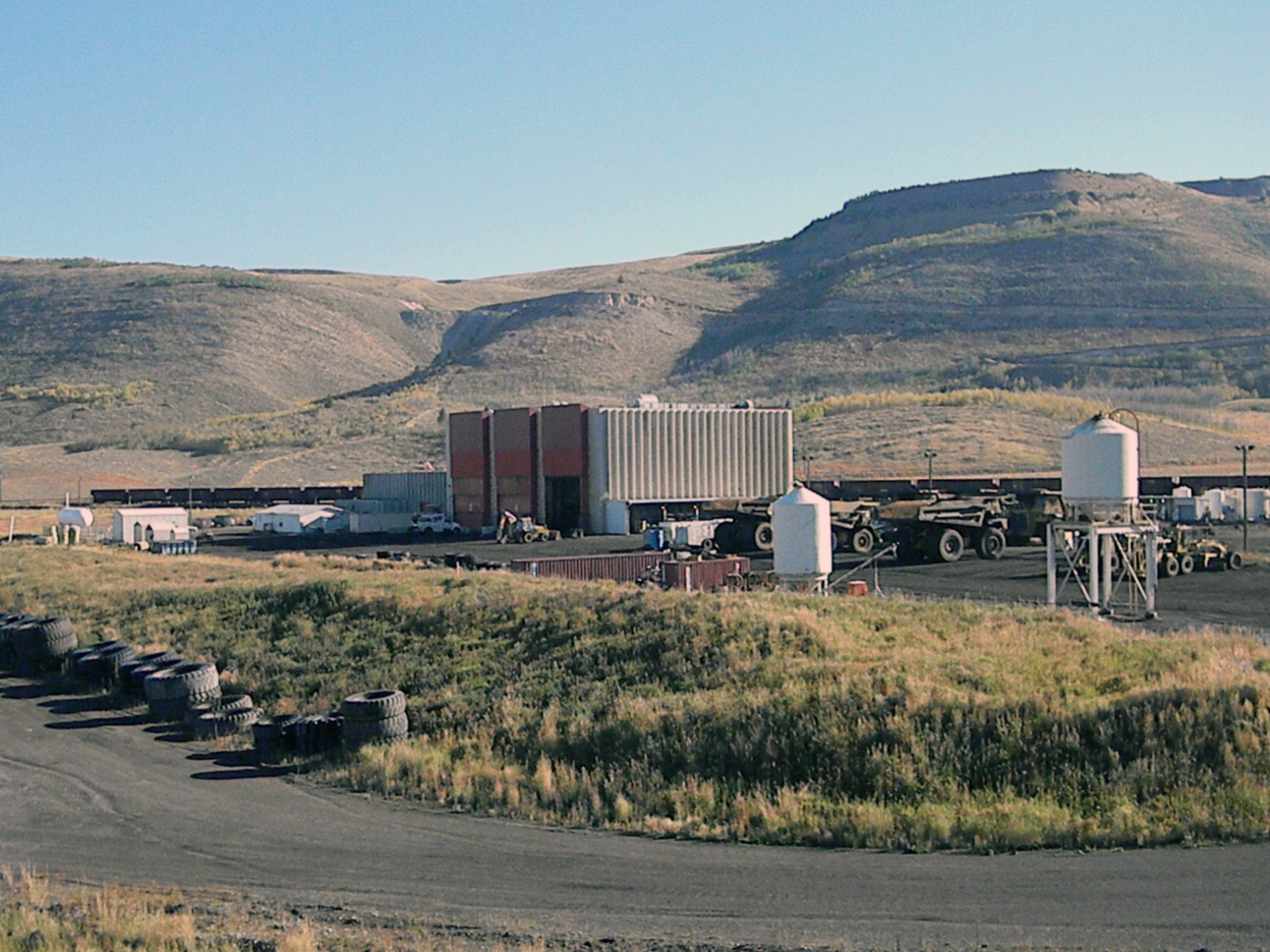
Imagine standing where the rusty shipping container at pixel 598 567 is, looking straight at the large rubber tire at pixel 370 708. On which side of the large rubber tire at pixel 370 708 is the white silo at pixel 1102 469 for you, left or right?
left

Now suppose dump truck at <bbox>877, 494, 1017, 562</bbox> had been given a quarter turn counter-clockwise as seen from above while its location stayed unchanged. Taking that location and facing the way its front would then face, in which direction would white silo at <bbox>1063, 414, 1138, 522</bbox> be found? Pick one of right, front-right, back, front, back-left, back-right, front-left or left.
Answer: back-left
